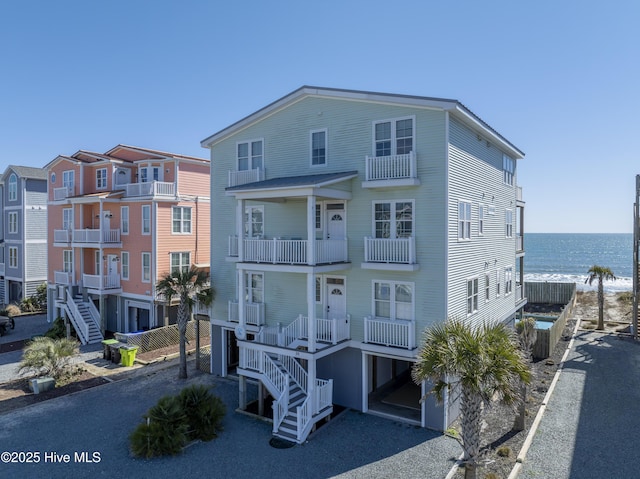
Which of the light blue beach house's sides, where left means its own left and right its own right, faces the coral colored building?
right

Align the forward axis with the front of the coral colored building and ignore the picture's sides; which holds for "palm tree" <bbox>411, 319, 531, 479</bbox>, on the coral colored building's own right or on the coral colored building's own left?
on the coral colored building's own left

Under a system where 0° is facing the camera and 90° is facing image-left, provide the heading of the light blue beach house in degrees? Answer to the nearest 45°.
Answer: approximately 45°

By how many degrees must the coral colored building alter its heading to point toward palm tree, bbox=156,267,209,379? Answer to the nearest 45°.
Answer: approximately 45° to its left

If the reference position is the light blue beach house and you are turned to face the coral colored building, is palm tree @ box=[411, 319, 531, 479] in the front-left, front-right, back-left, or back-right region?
back-left

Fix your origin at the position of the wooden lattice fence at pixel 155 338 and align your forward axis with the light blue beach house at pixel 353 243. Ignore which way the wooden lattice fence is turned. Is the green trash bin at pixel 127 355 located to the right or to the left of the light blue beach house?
right
